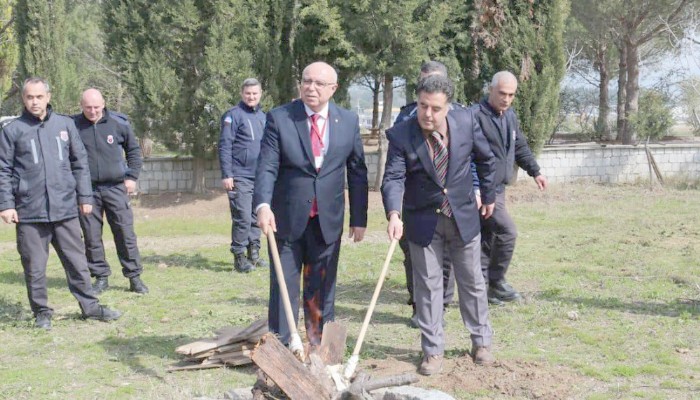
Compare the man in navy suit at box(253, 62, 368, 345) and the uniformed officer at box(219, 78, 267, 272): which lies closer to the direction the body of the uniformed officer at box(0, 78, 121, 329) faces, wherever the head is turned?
the man in navy suit

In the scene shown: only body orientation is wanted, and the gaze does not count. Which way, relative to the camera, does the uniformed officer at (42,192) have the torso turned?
toward the camera

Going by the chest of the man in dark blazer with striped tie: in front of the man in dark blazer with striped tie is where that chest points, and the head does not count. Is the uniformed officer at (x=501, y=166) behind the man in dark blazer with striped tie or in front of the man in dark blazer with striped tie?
behind

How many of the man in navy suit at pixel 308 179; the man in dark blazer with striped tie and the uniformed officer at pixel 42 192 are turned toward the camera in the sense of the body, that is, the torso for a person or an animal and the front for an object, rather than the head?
3

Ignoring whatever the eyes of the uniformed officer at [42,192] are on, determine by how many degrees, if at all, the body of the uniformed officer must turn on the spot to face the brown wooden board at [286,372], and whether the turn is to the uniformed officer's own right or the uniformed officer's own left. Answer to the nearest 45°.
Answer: approximately 45° to the uniformed officer's own left

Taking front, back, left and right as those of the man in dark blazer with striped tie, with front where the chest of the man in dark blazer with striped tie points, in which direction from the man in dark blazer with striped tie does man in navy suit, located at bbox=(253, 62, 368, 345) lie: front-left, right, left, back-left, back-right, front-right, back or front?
right

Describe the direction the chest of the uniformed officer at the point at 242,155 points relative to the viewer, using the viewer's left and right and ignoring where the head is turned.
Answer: facing the viewer and to the right of the viewer

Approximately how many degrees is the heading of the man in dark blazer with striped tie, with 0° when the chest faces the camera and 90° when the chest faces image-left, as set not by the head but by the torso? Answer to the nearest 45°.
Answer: approximately 0°

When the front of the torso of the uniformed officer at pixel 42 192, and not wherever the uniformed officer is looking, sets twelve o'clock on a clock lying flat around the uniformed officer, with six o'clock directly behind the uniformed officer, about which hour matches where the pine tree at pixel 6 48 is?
The pine tree is roughly at 6 o'clock from the uniformed officer.

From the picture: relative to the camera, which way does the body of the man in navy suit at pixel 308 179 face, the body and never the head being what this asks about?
toward the camera
